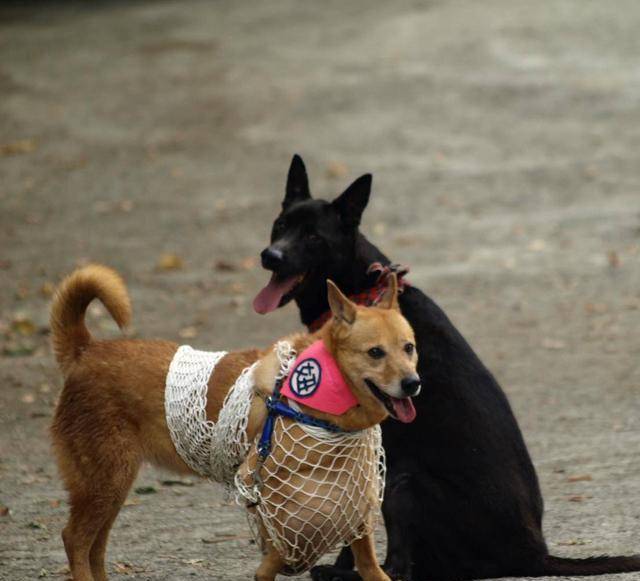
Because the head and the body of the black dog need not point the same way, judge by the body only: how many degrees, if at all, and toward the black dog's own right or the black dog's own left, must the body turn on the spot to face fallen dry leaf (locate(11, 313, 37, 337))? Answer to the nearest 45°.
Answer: approximately 45° to the black dog's own right

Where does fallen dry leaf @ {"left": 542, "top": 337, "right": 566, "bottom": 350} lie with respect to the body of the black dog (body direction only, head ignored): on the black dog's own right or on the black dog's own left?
on the black dog's own right

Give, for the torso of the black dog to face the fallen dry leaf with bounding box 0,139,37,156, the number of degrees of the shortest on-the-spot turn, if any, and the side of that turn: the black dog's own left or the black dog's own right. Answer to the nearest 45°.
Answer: approximately 45° to the black dog's own right

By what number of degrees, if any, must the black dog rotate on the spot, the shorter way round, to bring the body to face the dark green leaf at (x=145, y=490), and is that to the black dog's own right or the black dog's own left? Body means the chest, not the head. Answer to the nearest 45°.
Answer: approximately 45° to the black dog's own right

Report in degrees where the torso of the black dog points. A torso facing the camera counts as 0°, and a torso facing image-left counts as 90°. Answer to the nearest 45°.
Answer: approximately 90°

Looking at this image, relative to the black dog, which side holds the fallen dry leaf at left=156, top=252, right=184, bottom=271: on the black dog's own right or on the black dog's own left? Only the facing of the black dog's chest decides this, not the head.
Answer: on the black dog's own right

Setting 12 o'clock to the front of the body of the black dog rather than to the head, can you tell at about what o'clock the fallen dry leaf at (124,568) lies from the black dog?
The fallen dry leaf is roughly at 12 o'clock from the black dog.

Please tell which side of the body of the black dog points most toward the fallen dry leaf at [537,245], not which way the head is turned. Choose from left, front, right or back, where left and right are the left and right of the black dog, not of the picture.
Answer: right
